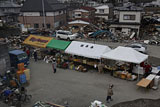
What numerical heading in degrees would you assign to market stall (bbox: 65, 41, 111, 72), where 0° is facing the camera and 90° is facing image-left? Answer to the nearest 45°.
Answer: approximately 0°

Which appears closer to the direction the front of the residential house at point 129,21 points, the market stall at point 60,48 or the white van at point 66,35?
the market stall

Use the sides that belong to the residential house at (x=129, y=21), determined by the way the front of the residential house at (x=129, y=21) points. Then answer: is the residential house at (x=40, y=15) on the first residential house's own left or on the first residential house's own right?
on the first residential house's own right

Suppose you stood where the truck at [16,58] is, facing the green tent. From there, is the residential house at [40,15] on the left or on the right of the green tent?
left

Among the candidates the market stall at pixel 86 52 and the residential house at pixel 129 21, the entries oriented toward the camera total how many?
2

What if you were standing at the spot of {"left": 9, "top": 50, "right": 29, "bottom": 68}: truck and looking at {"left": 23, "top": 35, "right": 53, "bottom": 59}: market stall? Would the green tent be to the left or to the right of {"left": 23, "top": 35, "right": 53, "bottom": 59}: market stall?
right

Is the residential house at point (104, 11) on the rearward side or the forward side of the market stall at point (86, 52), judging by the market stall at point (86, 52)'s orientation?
on the rearward side

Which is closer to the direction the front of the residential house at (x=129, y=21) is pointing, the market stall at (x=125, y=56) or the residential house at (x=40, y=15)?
the market stall

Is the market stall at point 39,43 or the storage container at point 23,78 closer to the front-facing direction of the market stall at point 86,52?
the storage container

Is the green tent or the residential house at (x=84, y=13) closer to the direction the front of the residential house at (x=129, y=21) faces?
the green tent

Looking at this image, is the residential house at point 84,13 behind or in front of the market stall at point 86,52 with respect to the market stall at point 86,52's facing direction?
behind
